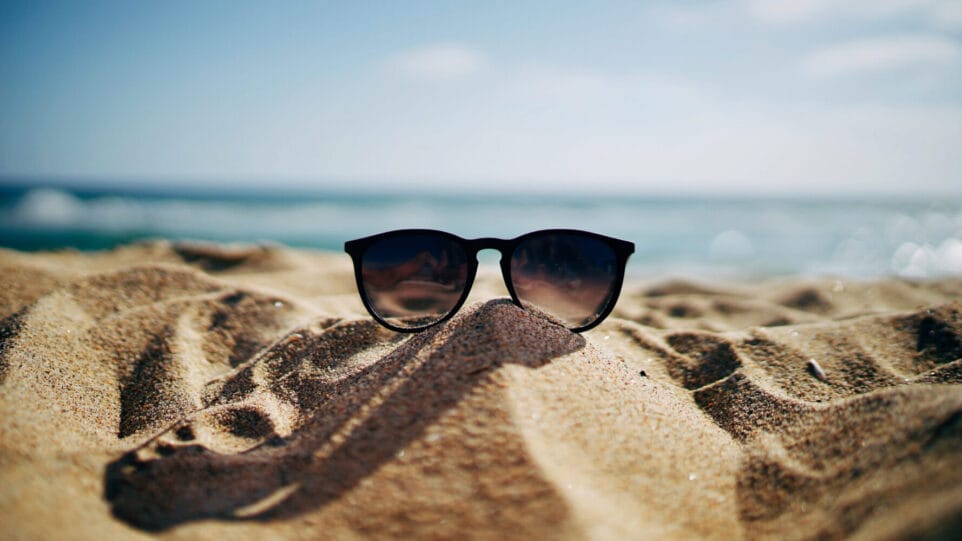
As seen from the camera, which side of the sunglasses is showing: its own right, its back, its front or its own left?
front

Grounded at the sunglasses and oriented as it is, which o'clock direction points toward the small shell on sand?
The small shell on sand is roughly at 9 o'clock from the sunglasses.
